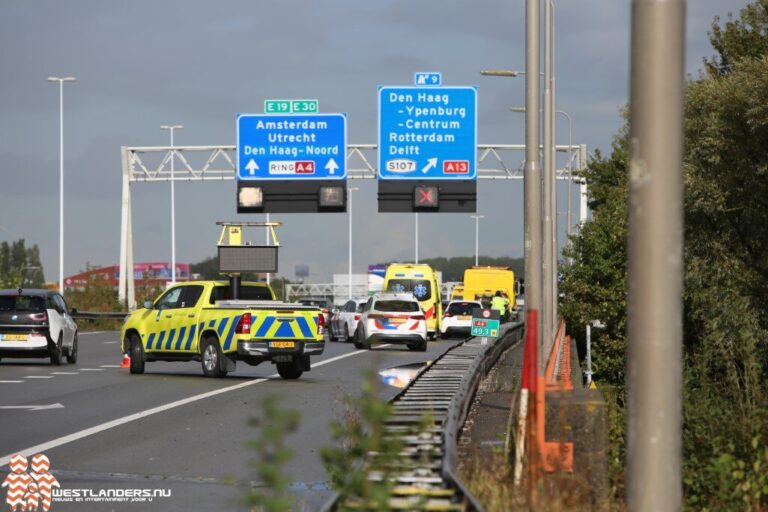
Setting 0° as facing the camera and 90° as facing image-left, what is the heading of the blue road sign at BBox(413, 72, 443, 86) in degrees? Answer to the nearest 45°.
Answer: approximately 0°

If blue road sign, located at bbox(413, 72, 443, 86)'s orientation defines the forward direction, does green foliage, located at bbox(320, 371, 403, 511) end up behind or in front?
in front

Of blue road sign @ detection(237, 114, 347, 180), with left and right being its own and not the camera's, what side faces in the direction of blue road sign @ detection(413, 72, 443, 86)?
left

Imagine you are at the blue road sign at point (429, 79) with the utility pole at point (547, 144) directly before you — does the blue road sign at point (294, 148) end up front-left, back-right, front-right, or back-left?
back-right

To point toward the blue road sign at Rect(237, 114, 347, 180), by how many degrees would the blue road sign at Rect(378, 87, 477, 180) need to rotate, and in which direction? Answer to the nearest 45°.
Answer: approximately 90° to its right

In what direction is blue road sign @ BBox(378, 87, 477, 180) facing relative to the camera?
toward the camera

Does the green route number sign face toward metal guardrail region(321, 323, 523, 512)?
yes

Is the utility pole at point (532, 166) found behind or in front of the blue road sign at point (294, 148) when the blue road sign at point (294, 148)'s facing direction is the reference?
in front

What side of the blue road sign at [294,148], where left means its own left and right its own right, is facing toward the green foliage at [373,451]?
front

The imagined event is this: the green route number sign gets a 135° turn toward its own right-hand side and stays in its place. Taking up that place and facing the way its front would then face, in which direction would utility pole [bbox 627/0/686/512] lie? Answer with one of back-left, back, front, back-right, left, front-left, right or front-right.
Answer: back-left

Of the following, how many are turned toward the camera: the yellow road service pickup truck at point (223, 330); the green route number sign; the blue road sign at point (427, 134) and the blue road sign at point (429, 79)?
3

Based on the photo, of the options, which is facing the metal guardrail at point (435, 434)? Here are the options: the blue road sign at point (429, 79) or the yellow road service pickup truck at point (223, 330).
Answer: the blue road sign

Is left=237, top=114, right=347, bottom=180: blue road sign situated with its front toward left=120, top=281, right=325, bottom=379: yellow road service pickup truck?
yes

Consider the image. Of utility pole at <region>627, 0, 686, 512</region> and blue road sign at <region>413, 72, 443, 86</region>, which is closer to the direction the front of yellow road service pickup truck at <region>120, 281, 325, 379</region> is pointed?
the blue road sign

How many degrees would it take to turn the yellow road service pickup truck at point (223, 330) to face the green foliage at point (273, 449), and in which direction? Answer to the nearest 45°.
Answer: approximately 135° to its left

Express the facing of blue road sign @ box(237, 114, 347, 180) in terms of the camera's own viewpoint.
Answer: facing the viewer
